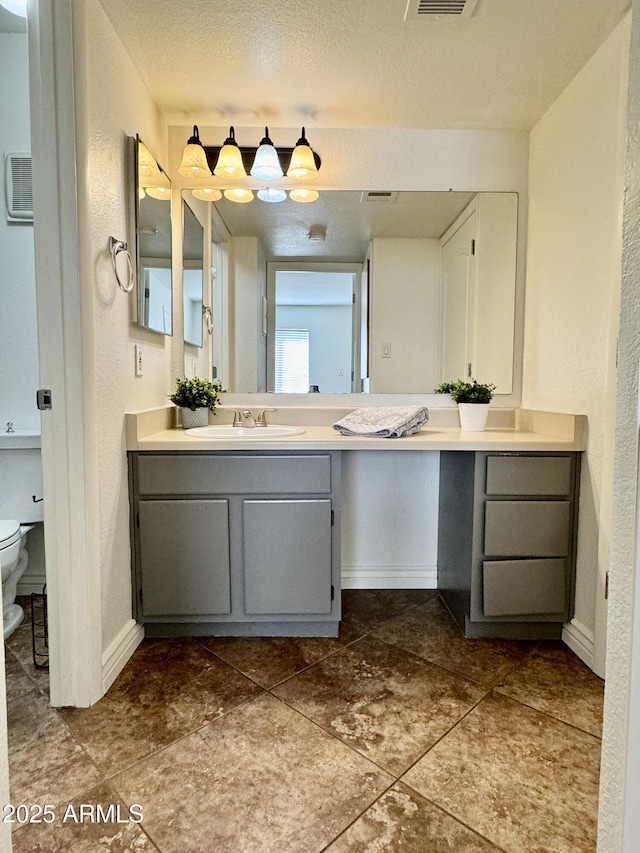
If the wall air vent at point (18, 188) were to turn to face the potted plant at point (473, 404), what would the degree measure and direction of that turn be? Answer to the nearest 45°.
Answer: approximately 45° to its left

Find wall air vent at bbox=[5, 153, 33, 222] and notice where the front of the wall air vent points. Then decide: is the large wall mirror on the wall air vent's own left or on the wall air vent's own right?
on the wall air vent's own left

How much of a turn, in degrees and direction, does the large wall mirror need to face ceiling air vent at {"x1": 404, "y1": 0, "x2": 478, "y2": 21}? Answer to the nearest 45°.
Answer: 0° — it already faces it

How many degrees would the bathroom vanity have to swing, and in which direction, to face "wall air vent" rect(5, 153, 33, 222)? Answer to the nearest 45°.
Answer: approximately 90° to its right

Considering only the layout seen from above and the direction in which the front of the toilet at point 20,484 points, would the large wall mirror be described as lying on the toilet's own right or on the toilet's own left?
on the toilet's own left

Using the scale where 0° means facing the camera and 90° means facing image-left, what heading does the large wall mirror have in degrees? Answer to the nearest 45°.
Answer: approximately 0°

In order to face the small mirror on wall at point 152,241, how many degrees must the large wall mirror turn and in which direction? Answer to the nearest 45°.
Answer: approximately 45° to its right

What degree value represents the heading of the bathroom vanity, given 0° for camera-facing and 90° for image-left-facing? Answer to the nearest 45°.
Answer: approximately 0°

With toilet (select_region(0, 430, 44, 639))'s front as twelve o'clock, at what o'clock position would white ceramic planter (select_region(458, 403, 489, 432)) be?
The white ceramic planter is roughly at 10 o'clock from the toilet.
